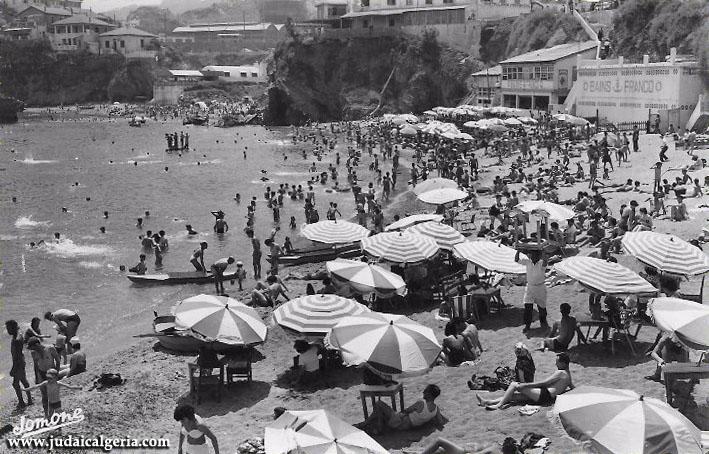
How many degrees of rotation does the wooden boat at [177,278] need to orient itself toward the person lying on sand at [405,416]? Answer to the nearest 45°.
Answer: approximately 90° to its left

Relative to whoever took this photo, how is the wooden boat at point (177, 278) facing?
facing to the left of the viewer

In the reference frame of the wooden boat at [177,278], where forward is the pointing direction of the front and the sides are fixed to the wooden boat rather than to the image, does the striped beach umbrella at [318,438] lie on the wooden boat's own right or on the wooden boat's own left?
on the wooden boat's own left

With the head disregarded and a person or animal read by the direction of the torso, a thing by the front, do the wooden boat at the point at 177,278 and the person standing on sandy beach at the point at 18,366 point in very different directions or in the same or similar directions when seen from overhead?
very different directions

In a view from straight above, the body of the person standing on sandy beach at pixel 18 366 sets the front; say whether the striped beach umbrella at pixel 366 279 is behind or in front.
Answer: in front

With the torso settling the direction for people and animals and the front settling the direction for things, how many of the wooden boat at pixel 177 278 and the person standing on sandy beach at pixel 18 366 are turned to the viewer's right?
1

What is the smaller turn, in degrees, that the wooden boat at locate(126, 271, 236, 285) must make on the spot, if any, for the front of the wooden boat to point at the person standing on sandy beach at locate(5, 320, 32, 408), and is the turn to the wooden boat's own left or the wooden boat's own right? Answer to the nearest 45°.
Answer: approximately 90° to the wooden boat's own left

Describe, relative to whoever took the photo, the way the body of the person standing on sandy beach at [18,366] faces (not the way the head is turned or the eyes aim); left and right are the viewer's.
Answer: facing to the right of the viewer
